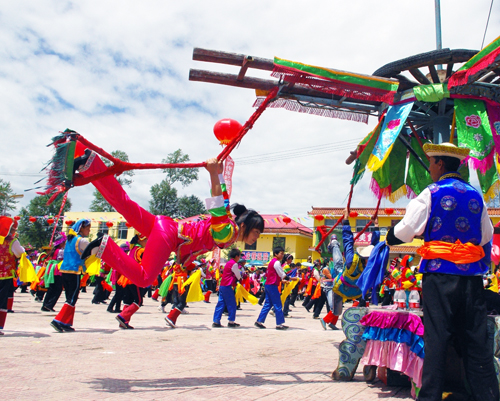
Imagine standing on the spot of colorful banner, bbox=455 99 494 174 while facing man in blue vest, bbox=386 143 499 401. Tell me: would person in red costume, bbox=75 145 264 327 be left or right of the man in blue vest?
right

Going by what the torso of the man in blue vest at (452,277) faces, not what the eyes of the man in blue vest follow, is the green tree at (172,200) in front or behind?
in front

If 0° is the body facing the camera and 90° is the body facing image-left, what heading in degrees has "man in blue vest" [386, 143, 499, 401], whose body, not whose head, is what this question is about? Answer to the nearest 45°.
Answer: approximately 135°

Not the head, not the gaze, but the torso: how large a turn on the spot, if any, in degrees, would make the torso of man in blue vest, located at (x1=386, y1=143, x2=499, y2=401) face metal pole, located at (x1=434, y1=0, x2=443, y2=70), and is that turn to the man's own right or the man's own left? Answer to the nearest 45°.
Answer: approximately 45° to the man's own right

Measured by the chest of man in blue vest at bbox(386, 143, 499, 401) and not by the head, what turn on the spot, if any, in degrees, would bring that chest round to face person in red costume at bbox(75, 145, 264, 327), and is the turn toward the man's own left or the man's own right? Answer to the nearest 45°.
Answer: approximately 45° to the man's own left

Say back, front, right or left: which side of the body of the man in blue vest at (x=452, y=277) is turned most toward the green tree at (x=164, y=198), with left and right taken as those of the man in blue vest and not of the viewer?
front

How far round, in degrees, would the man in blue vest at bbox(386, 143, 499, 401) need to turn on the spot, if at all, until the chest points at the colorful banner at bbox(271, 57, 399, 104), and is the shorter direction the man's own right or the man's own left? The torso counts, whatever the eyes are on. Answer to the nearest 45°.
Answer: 0° — they already face it

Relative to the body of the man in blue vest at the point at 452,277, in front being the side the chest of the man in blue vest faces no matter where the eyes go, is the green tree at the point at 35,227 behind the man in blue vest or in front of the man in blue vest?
in front
